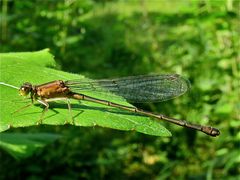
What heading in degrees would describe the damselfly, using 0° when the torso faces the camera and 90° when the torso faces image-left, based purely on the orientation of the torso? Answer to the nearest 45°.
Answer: approximately 90°

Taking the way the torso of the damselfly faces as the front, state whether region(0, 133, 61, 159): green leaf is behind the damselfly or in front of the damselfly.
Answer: in front
